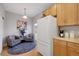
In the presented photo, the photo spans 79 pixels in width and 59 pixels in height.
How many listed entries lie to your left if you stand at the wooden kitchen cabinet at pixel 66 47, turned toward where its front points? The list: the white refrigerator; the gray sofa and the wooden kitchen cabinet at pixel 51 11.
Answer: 0

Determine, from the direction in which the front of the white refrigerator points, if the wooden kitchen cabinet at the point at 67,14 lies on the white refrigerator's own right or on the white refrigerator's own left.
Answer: on the white refrigerator's own left

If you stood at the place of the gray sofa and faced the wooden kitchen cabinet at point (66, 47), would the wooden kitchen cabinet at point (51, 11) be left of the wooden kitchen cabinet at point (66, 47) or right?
left

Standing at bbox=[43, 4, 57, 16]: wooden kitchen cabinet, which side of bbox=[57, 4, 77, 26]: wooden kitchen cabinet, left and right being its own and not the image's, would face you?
right

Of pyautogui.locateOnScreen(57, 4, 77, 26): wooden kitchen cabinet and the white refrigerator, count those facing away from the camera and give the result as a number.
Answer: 0

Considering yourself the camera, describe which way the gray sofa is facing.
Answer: facing the viewer and to the right of the viewer

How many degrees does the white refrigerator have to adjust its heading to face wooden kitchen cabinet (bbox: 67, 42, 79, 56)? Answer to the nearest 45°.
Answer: approximately 90° to its left

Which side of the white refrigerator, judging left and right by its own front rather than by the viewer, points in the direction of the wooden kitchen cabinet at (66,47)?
left

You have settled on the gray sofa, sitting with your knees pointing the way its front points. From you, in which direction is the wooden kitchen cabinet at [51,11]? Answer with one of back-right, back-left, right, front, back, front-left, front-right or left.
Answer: front-left

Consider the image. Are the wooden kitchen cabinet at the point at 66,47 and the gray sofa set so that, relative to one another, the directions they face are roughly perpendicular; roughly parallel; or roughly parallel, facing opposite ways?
roughly perpendicular

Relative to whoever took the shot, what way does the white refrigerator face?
facing the viewer and to the left of the viewer

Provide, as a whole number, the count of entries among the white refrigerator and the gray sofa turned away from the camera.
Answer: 0

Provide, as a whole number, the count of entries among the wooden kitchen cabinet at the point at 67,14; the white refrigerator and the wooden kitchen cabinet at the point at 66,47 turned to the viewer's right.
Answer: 0

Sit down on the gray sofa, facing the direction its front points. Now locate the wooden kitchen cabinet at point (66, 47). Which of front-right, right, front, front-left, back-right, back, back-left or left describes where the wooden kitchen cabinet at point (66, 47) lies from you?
front

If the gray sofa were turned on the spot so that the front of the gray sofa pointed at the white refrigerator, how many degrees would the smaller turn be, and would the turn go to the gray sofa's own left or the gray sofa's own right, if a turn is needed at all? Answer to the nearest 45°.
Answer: approximately 45° to the gray sofa's own left
